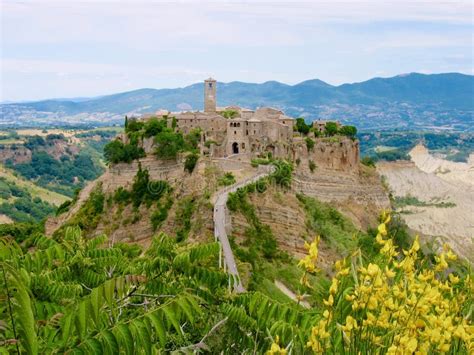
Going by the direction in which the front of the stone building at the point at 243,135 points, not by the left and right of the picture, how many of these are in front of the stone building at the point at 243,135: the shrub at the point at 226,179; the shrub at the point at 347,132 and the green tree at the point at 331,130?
1

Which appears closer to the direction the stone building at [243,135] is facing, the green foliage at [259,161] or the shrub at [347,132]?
the green foliage

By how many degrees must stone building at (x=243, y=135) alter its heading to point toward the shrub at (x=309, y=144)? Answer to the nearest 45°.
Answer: approximately 90° to its left

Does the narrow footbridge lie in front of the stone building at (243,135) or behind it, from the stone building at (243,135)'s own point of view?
in front

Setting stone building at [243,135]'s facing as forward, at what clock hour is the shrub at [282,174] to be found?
The shrub is roughly at 11 o'clock from the stone building.

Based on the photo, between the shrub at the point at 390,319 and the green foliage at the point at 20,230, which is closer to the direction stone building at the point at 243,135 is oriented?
the shrub

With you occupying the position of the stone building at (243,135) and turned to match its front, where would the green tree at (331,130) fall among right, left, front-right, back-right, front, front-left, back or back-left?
back-left

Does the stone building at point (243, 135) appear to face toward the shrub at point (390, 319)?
yes

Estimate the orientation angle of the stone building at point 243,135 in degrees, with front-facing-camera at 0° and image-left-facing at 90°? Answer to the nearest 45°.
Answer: approximately 0°

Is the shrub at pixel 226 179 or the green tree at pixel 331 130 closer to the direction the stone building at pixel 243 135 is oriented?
the shrub

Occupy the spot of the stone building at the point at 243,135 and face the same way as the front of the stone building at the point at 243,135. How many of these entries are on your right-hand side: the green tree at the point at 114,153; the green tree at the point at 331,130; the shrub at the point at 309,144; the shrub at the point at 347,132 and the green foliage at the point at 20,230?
2
